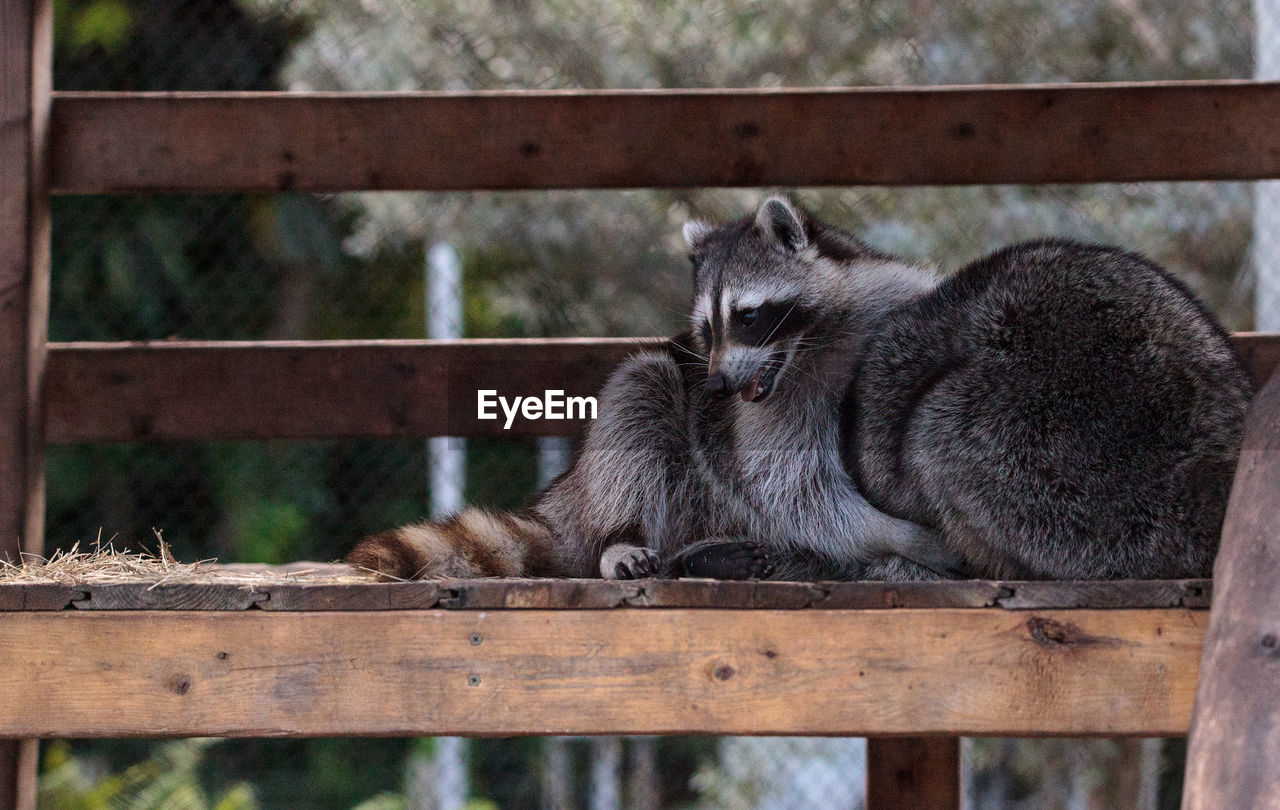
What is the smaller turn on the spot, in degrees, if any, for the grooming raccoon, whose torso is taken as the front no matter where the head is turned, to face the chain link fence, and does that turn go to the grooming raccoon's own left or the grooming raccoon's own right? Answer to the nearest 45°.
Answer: approximately 135° to the grooming raccoon's own left

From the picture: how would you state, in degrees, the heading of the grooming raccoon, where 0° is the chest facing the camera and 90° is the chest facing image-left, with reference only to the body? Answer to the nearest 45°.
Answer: approximately 315°

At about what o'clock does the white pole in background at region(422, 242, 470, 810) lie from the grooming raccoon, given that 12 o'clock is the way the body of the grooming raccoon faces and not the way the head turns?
The white pole in background is roughly at 7 o'clock from the grooming raccoon.

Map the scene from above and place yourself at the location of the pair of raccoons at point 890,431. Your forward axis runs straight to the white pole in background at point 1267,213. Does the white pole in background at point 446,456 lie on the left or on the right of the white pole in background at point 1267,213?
left
